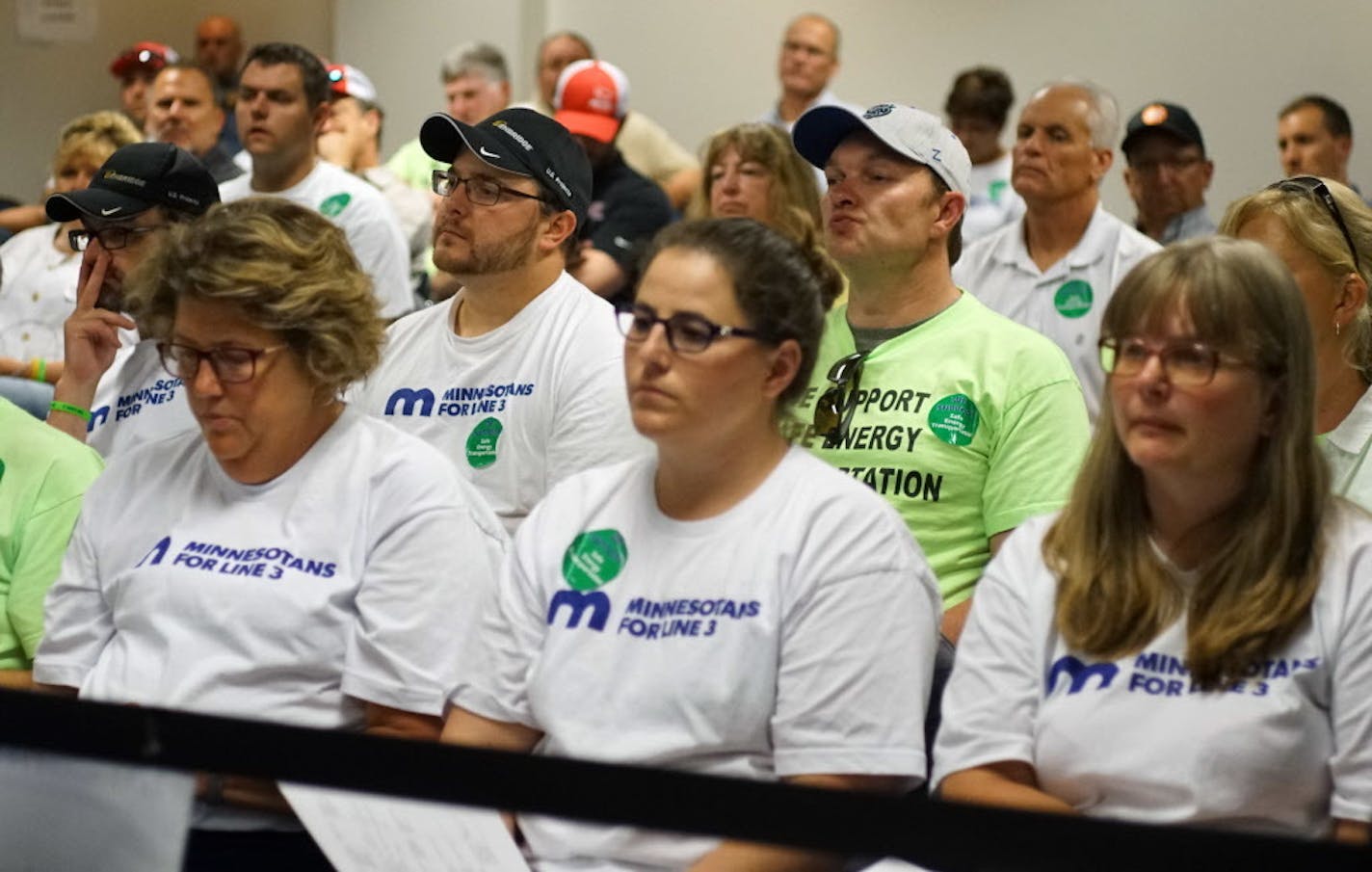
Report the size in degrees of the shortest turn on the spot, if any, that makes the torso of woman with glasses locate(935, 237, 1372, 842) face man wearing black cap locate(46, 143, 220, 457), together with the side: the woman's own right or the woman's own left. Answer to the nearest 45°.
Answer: approximately 90° to the woman's own right

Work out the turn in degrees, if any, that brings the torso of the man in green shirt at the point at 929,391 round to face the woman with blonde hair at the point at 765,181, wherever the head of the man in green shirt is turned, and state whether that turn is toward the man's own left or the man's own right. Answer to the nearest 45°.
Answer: approximately 135° to the man's own right

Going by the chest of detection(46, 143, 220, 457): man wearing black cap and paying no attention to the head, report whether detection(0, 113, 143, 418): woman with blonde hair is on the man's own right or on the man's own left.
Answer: on the man's own right

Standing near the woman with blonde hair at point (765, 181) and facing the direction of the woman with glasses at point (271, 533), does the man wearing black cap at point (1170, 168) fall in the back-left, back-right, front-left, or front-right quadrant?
back-left

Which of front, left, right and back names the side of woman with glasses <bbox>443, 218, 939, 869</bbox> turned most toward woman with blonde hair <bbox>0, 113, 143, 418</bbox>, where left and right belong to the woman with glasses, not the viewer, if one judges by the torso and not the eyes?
right

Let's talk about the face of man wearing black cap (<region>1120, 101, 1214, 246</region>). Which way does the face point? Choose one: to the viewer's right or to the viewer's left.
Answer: to the viewer's left

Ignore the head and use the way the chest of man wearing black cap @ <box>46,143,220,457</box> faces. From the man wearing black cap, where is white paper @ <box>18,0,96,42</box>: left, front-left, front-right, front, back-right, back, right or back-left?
back-right

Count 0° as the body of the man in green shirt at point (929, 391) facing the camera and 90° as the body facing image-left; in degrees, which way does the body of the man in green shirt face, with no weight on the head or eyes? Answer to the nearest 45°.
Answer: approximately 45°

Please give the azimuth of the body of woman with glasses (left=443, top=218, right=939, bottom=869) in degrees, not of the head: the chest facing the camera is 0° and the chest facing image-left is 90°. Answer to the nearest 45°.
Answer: approximately 45°

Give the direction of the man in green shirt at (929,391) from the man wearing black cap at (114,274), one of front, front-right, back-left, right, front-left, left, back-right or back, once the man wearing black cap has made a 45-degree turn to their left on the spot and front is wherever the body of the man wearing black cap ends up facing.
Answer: front-left
